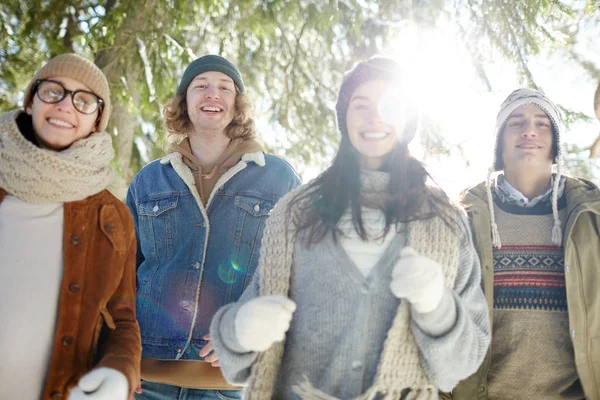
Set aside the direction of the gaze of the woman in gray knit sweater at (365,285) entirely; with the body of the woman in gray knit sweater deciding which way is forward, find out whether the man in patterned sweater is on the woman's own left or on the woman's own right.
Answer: on the woman's own left

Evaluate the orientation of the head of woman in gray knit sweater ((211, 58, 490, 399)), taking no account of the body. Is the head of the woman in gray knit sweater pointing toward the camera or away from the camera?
toward the camera

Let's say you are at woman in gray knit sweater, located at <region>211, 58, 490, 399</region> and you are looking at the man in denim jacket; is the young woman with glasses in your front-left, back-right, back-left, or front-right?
front-left

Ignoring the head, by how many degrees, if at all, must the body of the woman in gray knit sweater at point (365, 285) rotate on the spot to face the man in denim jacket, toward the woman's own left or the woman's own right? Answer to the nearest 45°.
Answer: approximately 135° to the woman's own right

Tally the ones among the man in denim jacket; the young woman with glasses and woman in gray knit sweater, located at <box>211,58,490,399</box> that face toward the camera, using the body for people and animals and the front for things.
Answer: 3

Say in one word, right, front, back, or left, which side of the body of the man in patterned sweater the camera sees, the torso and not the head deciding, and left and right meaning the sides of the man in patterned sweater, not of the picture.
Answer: front

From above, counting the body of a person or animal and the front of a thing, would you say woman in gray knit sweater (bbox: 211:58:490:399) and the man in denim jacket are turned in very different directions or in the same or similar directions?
same or similar directions

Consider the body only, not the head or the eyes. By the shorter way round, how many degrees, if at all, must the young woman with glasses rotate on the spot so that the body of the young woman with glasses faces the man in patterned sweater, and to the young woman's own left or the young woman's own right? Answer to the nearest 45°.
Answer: approximately 90° to the young woman's own left

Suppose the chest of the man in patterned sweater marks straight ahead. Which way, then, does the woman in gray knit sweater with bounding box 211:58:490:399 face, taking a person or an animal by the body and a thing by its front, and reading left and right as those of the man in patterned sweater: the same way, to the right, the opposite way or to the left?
the same way

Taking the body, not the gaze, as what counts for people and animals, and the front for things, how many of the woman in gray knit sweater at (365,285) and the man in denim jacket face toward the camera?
2

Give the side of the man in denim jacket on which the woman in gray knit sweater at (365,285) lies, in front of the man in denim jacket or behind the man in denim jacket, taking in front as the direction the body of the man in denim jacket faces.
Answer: in front

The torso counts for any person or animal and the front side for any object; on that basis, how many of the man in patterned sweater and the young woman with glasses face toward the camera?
2

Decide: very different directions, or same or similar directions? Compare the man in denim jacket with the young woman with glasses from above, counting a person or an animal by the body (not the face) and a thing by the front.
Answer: same or similar directions

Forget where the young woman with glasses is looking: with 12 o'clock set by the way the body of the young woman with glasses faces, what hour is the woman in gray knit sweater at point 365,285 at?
The woman in gray knit sweater is roughly at 10 o'clock from the young woman with glasses.

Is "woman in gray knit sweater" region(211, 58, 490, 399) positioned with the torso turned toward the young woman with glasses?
no

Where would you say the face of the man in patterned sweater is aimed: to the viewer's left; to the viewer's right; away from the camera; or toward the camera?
toward the camera

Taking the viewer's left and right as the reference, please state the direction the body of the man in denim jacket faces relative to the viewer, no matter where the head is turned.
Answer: facing the viewer

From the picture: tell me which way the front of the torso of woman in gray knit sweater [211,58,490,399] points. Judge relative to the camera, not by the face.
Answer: toward the camera
